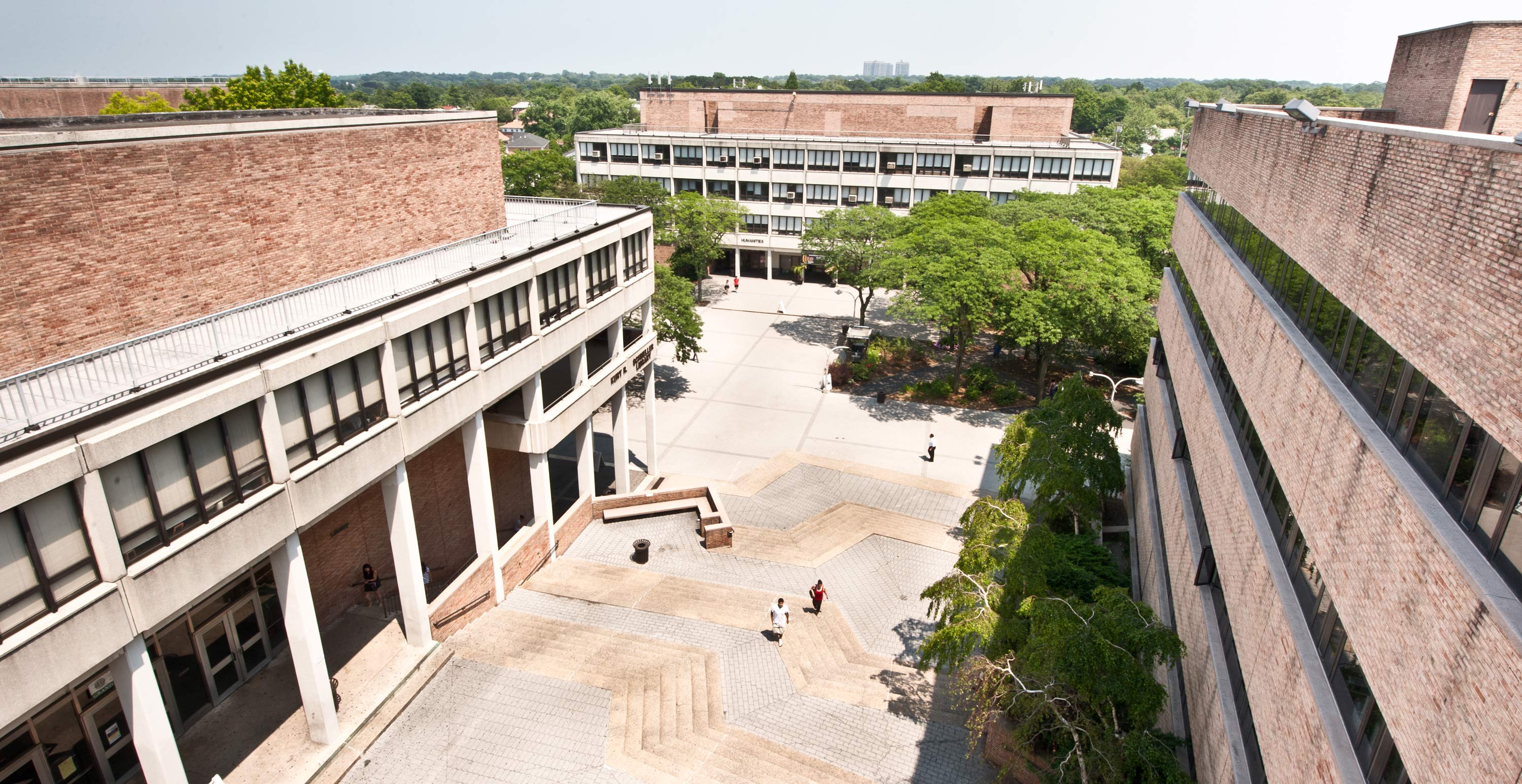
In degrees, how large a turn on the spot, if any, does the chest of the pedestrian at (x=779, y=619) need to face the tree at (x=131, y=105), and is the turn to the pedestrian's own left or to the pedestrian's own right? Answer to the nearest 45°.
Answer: approximately 135° to the pedestrian's own right

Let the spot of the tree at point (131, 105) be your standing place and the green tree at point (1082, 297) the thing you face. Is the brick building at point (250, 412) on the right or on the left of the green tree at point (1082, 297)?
right

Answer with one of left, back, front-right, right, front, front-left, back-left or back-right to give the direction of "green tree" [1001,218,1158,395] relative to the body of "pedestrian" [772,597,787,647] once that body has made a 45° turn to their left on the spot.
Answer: left

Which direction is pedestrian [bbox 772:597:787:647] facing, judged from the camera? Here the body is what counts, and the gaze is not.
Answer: toward the camera

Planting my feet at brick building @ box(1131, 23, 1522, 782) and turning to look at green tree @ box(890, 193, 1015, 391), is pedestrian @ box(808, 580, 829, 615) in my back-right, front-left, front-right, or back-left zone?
front-left

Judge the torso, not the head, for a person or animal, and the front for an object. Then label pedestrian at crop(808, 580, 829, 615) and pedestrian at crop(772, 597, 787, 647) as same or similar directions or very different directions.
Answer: same or similar directions

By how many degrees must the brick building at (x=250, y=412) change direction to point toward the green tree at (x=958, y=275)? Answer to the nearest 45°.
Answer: approximately 45° to its left

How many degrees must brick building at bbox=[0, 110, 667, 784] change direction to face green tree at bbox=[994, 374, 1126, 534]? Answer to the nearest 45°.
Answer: approximately 45° to its left

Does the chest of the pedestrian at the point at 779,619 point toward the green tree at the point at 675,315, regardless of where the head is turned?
no

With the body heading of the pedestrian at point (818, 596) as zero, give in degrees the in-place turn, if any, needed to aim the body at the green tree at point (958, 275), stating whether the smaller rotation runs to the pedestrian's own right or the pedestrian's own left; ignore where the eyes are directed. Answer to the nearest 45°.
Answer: approximately 180°

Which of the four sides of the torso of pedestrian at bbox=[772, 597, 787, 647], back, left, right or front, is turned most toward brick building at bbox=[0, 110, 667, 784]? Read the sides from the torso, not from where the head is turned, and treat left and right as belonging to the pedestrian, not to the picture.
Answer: right

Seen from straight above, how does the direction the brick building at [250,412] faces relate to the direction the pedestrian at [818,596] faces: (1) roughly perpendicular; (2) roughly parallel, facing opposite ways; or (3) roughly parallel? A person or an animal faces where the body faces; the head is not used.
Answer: roughly perpendicular

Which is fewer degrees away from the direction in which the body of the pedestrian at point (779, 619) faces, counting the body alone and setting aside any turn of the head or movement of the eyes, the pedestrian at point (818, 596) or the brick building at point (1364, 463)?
the brick building

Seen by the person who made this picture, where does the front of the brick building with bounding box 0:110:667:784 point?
facing the viewer and to the right of the viewer

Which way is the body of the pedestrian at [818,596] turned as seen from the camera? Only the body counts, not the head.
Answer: toward the camera

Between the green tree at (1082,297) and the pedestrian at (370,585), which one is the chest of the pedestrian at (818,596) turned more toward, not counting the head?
the pedestrian
